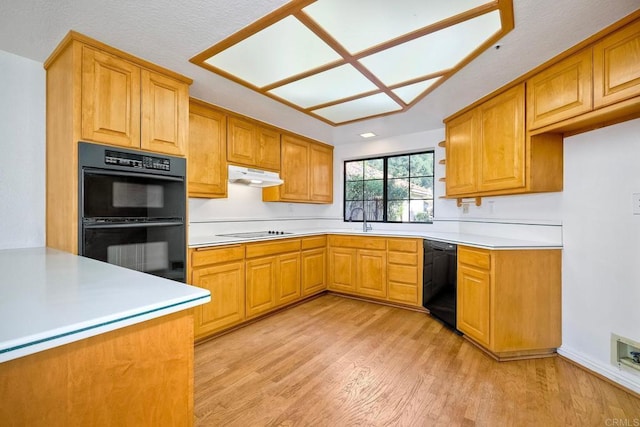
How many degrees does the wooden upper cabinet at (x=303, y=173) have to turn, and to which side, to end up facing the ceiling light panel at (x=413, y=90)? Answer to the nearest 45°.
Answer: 0° — it already faces it

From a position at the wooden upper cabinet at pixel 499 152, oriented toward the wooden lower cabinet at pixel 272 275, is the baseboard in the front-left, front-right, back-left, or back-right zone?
back-left

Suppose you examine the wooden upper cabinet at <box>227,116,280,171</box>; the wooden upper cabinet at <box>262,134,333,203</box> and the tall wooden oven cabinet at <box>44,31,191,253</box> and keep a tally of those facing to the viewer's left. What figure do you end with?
0

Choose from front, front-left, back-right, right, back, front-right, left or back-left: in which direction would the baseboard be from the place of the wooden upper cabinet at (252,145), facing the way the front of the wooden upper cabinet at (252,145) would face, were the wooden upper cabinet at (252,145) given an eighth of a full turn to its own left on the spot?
front-right

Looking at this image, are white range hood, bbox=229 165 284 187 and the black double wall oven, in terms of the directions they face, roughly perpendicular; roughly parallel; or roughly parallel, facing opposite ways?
roughly parallel

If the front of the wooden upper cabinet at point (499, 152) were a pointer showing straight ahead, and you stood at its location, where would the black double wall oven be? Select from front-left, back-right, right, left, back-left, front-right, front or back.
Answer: front

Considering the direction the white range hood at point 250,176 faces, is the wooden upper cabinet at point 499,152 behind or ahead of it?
ahead

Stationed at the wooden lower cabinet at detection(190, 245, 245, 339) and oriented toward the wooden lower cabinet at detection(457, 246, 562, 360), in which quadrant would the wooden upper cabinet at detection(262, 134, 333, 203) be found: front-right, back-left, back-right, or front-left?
front-left

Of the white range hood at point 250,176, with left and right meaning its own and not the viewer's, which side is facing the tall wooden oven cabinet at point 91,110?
right
